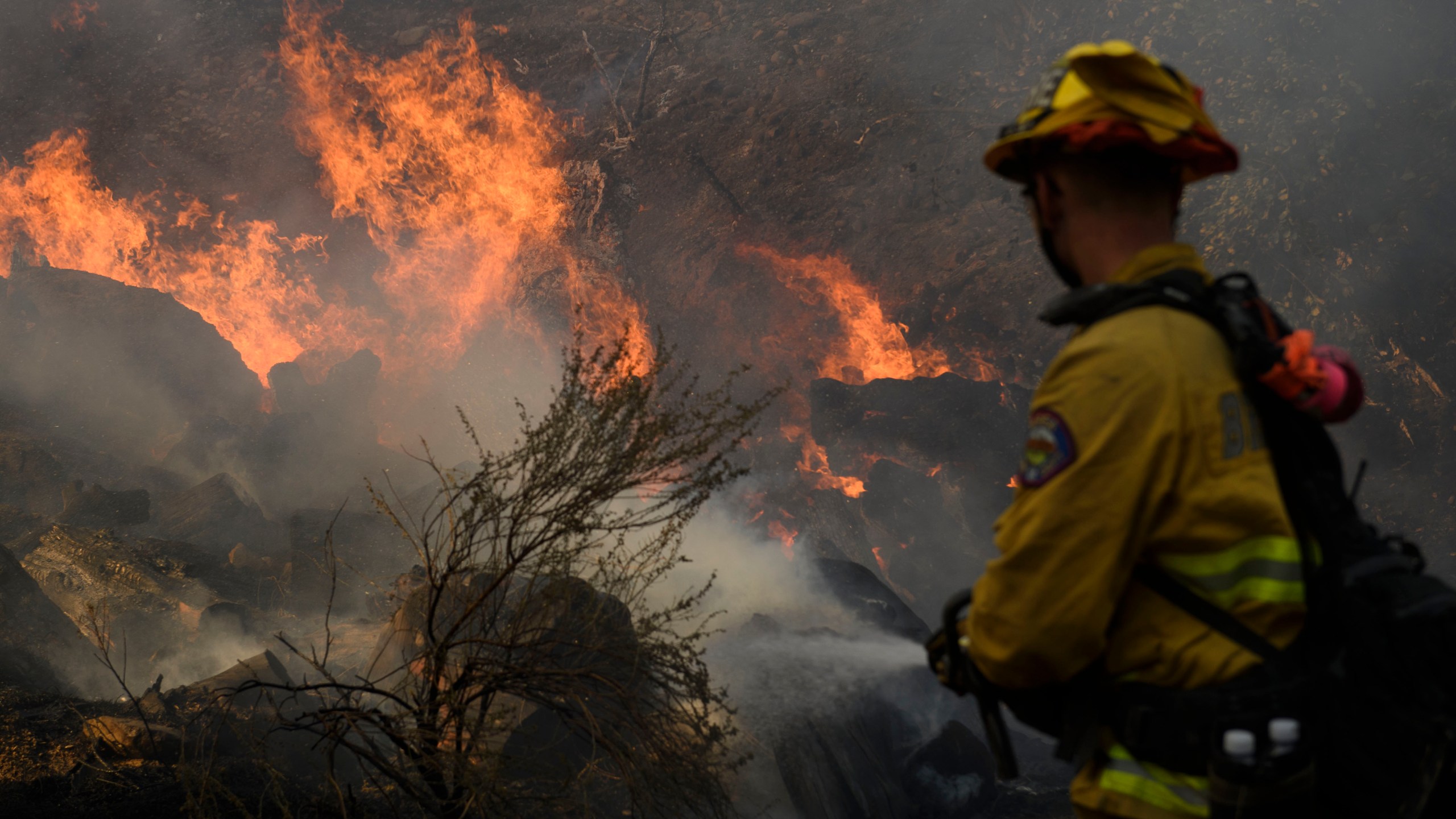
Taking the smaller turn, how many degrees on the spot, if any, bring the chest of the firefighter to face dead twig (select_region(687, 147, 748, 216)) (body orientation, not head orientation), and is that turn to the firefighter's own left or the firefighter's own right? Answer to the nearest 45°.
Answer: approximately 45° to the firefighter's own right

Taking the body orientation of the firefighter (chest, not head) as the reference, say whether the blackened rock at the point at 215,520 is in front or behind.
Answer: in front

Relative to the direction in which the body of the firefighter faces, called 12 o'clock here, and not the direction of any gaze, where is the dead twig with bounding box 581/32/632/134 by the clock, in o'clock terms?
The dead twig is roughly at 1 o'clock from the firefighter.

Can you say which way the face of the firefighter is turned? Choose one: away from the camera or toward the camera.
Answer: away from the camera

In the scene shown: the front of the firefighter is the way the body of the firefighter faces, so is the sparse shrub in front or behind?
in front

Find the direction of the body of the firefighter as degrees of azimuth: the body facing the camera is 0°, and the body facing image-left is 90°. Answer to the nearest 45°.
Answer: approximately 135°
